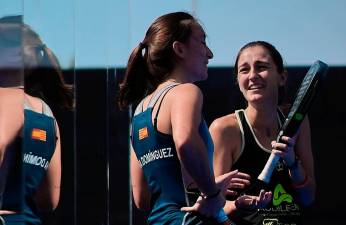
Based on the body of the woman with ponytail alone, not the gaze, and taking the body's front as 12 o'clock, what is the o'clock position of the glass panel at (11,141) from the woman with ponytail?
The glass panel is roughly at 8 o'clock from the woman with ponytail.

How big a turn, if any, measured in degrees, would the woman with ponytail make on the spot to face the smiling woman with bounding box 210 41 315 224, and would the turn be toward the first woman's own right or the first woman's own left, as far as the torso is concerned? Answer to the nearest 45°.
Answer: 0° — they already face them

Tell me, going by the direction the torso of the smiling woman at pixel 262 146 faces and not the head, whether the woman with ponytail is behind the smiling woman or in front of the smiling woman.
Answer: in front

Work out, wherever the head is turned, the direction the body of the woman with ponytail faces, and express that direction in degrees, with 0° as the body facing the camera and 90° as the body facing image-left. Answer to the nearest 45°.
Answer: approximately 225°

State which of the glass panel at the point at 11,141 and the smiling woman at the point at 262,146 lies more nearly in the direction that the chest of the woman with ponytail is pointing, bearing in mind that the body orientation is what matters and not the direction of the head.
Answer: the smiling woman

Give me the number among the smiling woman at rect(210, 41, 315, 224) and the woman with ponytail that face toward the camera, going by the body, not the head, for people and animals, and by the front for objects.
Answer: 1

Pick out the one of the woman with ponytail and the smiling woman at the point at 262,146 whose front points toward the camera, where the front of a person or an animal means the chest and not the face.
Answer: the smiling woman

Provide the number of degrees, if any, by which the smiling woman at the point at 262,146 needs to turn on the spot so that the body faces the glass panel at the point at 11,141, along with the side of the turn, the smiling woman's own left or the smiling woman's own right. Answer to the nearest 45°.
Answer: approximately 45° to the smiling woman's own right

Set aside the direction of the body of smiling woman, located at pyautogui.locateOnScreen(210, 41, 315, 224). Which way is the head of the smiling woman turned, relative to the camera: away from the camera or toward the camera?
toward the camera

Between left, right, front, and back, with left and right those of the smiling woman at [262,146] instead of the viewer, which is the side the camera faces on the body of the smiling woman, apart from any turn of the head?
front

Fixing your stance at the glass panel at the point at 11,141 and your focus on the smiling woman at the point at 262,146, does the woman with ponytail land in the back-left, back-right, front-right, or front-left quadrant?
front-right
